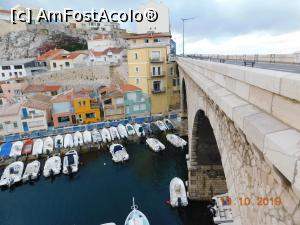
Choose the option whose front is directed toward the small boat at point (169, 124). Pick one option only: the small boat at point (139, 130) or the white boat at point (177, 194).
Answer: the white boat

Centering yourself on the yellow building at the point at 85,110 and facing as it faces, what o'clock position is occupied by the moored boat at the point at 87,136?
The moored boat is roughly at 12 o'clock from the yellow building.

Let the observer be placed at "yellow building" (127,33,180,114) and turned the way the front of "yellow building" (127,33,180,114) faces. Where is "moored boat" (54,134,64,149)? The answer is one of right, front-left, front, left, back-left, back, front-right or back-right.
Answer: front-right

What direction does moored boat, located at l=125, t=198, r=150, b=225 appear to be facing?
away from the camera
